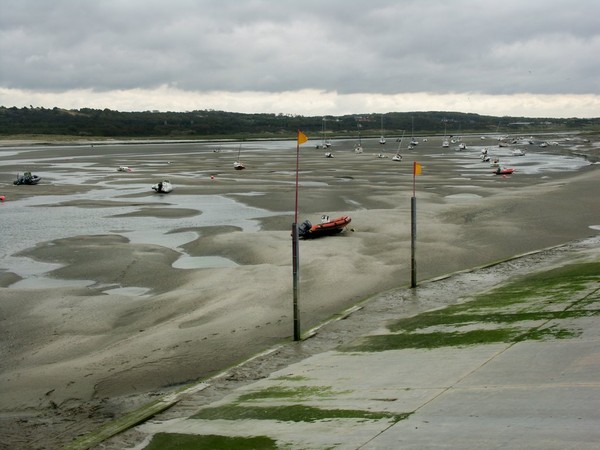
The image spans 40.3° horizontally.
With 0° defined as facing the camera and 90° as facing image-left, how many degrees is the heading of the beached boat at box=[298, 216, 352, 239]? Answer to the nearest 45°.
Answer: approximately 270°
